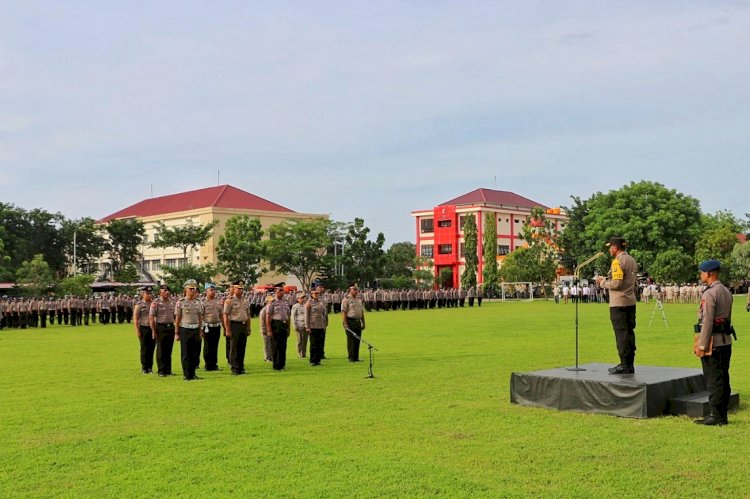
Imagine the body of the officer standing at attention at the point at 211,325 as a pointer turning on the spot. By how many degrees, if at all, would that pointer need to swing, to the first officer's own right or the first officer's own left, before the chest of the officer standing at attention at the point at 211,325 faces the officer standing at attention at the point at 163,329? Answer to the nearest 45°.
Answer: approximately 90° to the first officer's own right

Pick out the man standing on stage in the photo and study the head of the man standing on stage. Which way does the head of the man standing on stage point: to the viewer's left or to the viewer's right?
to the viewer's left

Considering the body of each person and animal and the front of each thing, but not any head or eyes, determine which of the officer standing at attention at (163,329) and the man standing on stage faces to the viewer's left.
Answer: the man standing on stage

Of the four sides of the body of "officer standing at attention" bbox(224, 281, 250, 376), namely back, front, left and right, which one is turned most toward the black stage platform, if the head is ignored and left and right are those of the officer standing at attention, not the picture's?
front

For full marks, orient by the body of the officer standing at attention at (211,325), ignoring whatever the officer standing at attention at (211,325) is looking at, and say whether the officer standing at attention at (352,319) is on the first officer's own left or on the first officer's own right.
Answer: on the first officer's own left

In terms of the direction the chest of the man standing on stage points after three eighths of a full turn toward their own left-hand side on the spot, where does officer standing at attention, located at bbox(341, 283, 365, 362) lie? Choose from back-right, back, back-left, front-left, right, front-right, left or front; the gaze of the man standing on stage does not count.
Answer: back

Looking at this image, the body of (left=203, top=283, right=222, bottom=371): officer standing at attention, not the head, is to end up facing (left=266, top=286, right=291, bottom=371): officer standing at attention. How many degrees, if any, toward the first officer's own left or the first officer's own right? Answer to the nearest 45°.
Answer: approximately 45° to the first officer's own left

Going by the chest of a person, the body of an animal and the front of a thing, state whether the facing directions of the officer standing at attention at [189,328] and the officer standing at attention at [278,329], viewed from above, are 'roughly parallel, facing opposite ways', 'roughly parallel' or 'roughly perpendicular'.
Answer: roughly parallel

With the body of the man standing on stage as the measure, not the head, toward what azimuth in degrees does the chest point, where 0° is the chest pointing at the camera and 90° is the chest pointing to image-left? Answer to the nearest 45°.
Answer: approximately 90°

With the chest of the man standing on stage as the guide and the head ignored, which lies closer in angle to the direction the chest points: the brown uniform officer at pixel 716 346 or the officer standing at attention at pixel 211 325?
the officer standing at attention

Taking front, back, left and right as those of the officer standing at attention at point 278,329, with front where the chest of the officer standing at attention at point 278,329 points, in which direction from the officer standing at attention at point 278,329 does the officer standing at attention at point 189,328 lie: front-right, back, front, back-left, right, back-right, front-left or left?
right

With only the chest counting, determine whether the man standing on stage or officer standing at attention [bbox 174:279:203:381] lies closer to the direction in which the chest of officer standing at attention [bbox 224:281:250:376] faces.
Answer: the man standing on stage

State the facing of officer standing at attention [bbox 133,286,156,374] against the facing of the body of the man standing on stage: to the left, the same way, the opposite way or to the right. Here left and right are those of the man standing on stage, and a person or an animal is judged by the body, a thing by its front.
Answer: the opposite way

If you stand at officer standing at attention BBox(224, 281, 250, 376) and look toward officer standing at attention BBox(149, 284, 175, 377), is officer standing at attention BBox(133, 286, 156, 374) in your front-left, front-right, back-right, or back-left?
front-right
